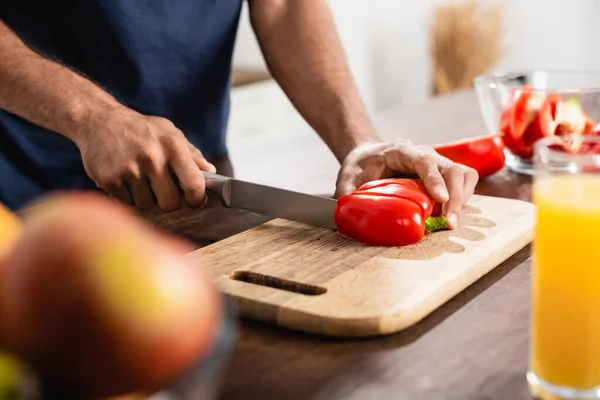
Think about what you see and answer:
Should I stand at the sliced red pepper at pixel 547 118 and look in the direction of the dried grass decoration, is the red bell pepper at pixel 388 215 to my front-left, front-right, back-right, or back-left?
back-left

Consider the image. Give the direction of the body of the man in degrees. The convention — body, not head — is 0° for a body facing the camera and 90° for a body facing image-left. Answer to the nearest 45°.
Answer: approximately 315°

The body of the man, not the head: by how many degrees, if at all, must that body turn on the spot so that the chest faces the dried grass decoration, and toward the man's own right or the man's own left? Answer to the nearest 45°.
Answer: approximately 90° to the man's own left

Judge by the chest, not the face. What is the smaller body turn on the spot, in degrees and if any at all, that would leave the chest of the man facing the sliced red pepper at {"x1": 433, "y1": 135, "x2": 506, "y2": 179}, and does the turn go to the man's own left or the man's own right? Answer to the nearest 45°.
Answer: approximately 45° to the man's own left

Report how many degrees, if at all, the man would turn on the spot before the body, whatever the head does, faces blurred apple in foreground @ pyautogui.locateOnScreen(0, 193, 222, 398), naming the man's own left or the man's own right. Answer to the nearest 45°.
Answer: approximately 45° to the man's own right

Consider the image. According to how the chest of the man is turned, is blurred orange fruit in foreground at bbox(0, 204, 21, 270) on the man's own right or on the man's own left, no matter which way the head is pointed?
on the man's own right

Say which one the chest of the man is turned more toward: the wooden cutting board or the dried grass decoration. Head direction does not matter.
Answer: the wooden cutting board
